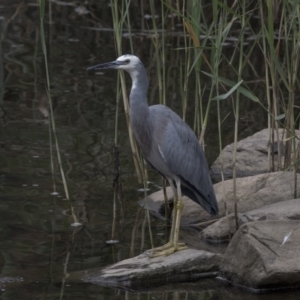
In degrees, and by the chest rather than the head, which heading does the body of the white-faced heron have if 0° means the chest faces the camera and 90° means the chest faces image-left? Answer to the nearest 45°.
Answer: approximately 90°

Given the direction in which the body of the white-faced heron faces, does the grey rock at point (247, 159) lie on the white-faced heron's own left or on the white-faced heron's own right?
on the white-faced heron's own right

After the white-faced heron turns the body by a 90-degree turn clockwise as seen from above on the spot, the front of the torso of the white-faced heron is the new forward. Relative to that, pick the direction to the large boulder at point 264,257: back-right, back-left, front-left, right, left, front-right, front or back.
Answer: back-right
